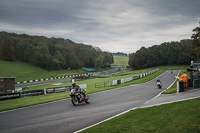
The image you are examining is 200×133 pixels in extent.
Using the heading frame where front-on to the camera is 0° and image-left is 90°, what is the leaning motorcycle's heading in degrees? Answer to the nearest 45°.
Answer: approximately 45°

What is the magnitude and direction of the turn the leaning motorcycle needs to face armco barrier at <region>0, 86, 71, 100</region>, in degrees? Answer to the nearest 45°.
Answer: approximately 90° to its right
